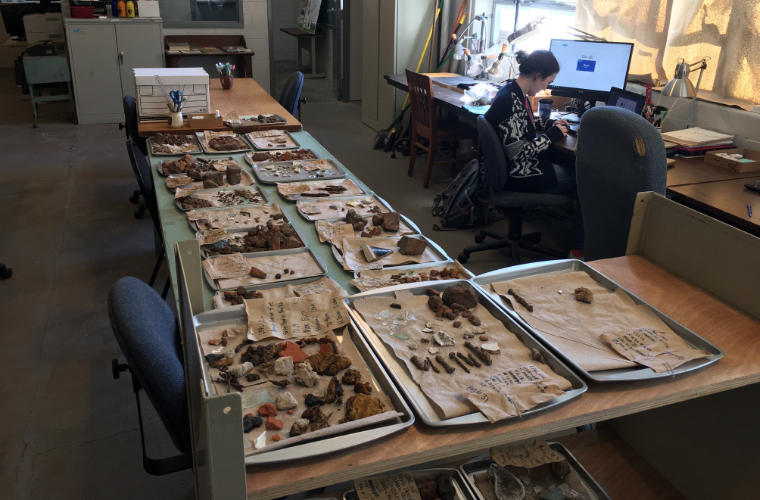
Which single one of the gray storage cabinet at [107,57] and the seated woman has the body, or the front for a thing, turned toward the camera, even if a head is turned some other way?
the gray storage cabinet

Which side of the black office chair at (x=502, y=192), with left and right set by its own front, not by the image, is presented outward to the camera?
right

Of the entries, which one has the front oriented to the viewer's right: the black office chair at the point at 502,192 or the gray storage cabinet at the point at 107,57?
the black office chair

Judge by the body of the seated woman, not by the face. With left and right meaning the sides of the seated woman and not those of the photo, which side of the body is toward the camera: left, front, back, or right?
right

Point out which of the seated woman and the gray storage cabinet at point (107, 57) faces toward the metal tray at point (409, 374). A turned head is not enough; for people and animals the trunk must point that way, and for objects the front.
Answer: the gray storage cabinet

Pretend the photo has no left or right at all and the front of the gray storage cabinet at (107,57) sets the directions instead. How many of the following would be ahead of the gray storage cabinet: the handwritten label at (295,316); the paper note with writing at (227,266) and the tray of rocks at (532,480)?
3

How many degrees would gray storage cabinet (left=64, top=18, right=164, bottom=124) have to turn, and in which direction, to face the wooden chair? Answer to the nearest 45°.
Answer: approximately 45° to its left

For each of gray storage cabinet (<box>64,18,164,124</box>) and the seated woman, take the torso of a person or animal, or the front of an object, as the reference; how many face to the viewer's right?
1

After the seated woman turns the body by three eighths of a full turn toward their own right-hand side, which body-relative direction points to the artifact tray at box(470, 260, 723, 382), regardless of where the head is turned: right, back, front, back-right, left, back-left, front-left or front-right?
front-left

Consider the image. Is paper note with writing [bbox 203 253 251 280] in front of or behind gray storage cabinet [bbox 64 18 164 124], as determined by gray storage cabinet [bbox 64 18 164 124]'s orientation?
in front

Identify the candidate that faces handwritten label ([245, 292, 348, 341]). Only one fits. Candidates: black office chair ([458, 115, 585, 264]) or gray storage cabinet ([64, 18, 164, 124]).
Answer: the gray storage cabinet

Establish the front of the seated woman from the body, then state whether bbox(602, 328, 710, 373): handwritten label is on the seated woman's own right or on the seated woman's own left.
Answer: on the seated woman's own right

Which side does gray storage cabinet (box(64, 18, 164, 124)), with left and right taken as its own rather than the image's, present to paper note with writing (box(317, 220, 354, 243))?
front

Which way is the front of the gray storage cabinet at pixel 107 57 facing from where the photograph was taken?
facing the viewer

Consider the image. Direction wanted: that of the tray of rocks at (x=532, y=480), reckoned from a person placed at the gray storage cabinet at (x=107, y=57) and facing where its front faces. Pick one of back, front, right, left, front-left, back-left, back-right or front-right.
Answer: front

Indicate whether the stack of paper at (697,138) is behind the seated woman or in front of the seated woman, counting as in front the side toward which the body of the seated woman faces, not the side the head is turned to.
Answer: in front

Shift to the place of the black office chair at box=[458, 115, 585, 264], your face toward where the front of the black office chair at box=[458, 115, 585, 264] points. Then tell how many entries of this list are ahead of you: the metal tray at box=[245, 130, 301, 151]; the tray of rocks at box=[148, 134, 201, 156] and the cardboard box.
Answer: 1

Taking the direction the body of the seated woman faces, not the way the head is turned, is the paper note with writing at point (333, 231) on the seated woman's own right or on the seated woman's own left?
on the seated woman's own right
